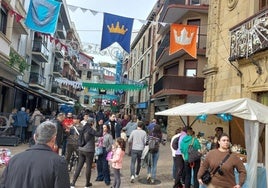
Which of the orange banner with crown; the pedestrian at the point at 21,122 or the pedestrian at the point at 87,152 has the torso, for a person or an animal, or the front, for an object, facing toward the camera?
the orange banner with crown

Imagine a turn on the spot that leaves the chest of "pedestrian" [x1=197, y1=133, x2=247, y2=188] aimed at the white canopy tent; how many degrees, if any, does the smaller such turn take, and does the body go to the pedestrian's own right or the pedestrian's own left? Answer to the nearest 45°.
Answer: approximately 180°

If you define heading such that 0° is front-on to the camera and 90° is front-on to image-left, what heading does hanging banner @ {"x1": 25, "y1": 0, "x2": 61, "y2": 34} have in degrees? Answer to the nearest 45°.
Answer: approximately 0°

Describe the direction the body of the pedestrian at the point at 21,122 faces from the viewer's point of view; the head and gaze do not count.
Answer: away from the camera

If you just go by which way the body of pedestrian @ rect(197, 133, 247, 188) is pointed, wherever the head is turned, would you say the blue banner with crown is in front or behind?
behind

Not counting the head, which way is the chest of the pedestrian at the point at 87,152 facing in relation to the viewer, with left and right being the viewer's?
facing away from the viewer and to the right of the viewer

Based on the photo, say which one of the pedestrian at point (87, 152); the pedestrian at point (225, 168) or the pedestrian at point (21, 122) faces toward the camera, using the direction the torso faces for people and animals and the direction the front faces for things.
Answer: the pedestrian at point (225, 168)

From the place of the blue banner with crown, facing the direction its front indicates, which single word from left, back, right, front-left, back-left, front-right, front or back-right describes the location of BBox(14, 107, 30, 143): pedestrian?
back-right
